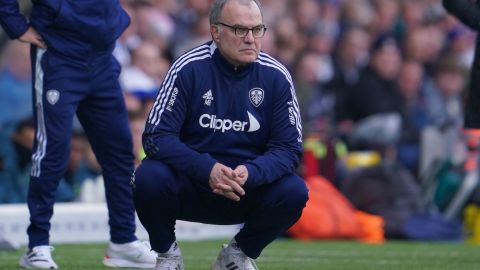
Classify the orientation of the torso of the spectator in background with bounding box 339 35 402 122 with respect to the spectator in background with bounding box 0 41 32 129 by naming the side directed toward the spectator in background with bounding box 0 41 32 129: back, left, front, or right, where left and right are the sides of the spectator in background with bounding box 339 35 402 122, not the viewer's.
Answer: right

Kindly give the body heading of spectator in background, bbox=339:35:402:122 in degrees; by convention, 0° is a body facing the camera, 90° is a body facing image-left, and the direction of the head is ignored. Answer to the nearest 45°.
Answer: approximately 315°
